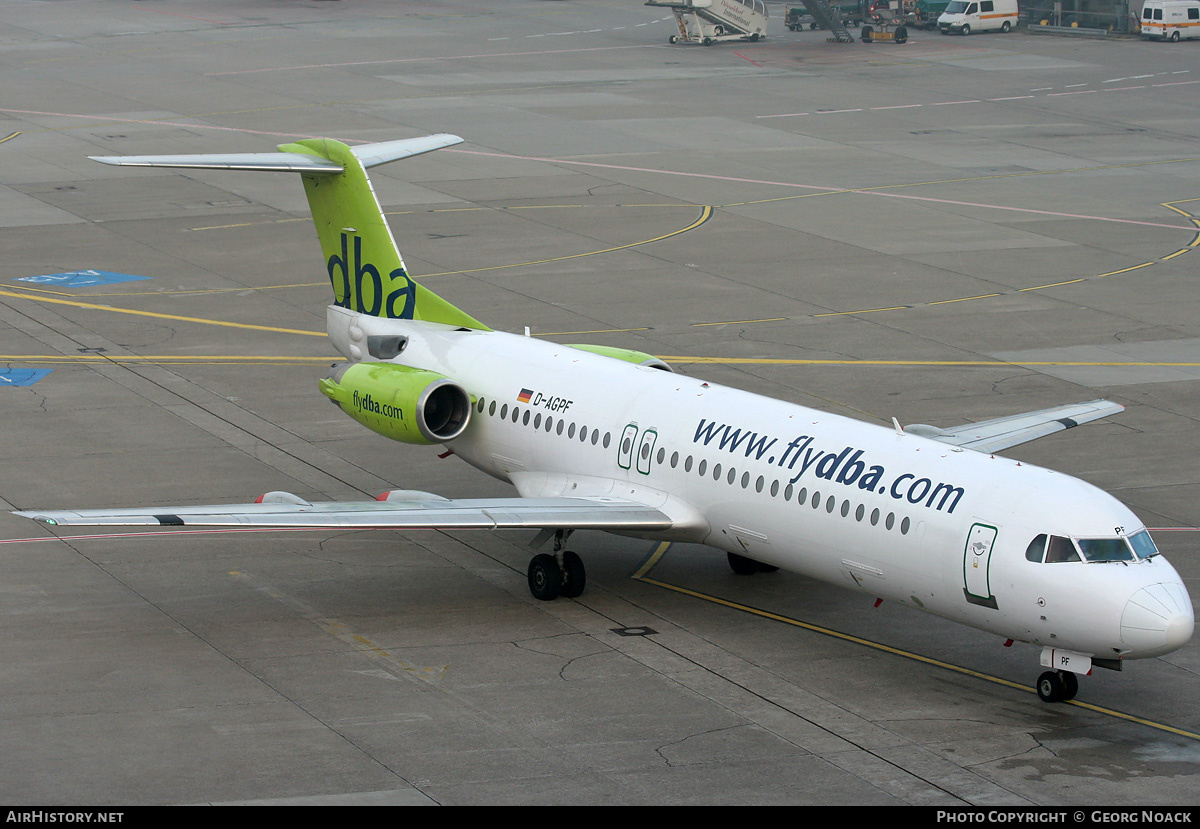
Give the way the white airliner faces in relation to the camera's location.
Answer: facing the viewer and to the right of the viewer
